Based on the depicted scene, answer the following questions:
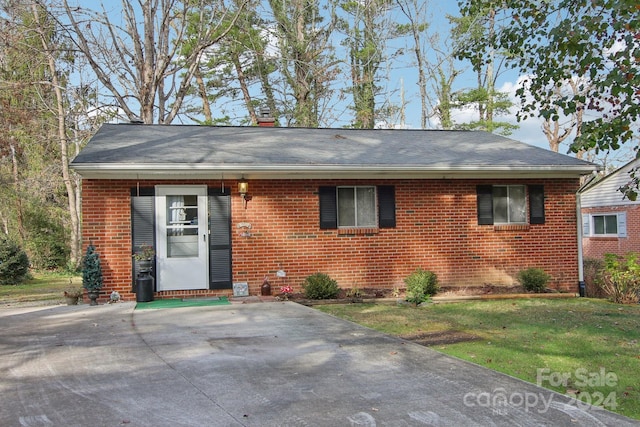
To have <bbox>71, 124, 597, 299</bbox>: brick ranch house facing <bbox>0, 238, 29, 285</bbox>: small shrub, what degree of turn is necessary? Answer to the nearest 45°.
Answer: approximately 135° to its right

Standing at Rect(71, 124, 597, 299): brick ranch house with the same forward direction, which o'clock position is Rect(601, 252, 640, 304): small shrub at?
The small shrub is roughly at 9 o'clock from the brick ranch house.

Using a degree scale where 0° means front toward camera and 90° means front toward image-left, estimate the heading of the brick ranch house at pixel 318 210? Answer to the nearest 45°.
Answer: approximately 0°

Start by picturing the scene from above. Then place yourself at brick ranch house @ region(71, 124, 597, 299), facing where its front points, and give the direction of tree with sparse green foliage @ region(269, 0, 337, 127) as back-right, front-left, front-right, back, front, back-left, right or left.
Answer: back

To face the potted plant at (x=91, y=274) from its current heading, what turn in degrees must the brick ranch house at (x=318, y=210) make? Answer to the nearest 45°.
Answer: approximately 90° to its right

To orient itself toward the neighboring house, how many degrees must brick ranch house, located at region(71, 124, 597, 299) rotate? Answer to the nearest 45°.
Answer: approximately 135° to its left

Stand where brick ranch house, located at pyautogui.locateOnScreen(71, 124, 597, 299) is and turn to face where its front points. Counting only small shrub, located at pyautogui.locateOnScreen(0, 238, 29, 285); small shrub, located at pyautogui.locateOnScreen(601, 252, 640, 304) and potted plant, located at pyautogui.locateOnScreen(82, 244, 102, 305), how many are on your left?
1

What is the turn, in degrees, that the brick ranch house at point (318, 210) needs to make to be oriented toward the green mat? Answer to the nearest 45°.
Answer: approximately 45° to its right

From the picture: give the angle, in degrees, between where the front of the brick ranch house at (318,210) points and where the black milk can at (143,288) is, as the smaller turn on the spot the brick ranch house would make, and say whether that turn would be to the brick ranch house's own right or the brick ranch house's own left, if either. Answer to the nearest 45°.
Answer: approximately 90° to the brick ranch house's own right
